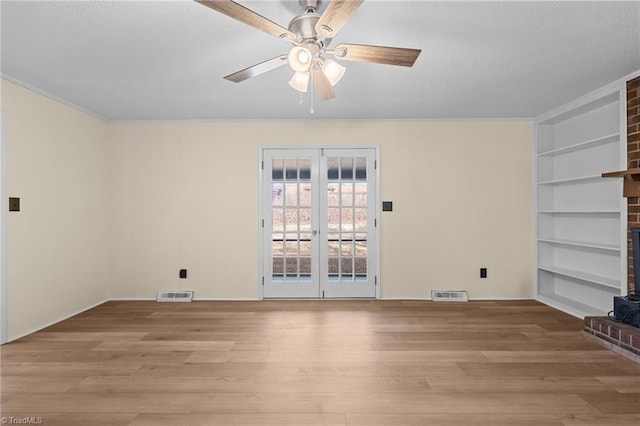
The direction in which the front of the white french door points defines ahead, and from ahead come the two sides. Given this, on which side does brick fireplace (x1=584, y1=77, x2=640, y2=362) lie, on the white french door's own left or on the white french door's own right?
on the white french door's own left

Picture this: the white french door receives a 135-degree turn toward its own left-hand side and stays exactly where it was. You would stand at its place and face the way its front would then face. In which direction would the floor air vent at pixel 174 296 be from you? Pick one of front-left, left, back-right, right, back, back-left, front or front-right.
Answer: back-left

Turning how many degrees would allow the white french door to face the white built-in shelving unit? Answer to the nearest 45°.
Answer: approximately 90° to its left

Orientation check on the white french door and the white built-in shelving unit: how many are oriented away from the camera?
0

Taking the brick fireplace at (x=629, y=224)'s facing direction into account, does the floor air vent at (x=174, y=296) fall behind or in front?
in front

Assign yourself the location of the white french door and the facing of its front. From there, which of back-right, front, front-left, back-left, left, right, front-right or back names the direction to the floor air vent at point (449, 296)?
left

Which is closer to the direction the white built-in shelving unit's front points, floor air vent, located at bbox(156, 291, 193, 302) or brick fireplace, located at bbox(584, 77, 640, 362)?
the floor air vent

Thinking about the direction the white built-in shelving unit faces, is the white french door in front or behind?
in front

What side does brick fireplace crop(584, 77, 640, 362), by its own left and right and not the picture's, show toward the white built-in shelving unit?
right

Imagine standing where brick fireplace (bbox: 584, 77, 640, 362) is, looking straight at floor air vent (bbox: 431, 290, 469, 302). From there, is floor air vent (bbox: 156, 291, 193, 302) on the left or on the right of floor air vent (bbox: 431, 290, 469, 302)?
left

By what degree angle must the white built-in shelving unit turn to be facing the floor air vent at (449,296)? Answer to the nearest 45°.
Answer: approximately 45° to its right

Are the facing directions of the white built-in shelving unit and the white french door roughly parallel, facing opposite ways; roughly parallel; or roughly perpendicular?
roughly perpendicular

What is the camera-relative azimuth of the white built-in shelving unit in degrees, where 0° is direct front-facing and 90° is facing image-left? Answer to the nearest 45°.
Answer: approximately 45°

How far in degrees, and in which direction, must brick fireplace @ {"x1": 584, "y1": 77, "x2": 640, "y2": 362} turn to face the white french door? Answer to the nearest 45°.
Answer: approximately 45° to its right

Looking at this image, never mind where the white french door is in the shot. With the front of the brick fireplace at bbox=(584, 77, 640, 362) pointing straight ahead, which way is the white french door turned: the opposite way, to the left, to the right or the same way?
to the left
